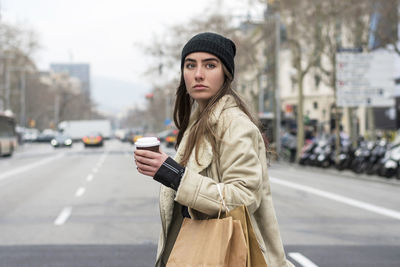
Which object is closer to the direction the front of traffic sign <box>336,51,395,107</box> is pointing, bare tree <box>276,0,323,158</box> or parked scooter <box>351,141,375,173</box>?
the parked scooter

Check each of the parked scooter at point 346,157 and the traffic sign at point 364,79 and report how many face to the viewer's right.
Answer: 0

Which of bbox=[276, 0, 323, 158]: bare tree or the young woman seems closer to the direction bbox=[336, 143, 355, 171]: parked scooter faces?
the young woman

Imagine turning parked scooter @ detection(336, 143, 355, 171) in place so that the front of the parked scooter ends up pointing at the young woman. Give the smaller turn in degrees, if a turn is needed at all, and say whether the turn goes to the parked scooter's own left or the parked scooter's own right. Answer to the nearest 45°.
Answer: approximately 45° to the parked scooter's own left

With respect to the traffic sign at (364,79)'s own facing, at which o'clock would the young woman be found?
The young woman is roughly at 12 o'clock from the traffic sign.

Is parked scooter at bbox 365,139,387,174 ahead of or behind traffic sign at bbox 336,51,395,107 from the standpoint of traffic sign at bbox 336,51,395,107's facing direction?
ahead

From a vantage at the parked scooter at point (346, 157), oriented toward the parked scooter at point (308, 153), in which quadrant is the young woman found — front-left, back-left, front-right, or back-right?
back-left

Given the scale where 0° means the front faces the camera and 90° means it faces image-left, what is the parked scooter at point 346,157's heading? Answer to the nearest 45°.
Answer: approximately 45°

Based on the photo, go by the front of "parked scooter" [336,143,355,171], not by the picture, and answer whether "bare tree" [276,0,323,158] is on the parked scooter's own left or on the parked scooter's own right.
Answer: on the parked scooter's own right

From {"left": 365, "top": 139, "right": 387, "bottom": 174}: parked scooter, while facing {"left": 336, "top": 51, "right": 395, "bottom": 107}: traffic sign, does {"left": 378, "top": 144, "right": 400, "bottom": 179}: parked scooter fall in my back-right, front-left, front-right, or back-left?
back-right

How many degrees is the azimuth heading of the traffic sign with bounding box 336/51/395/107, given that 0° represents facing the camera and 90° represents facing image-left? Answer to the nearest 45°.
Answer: approximately 0°
